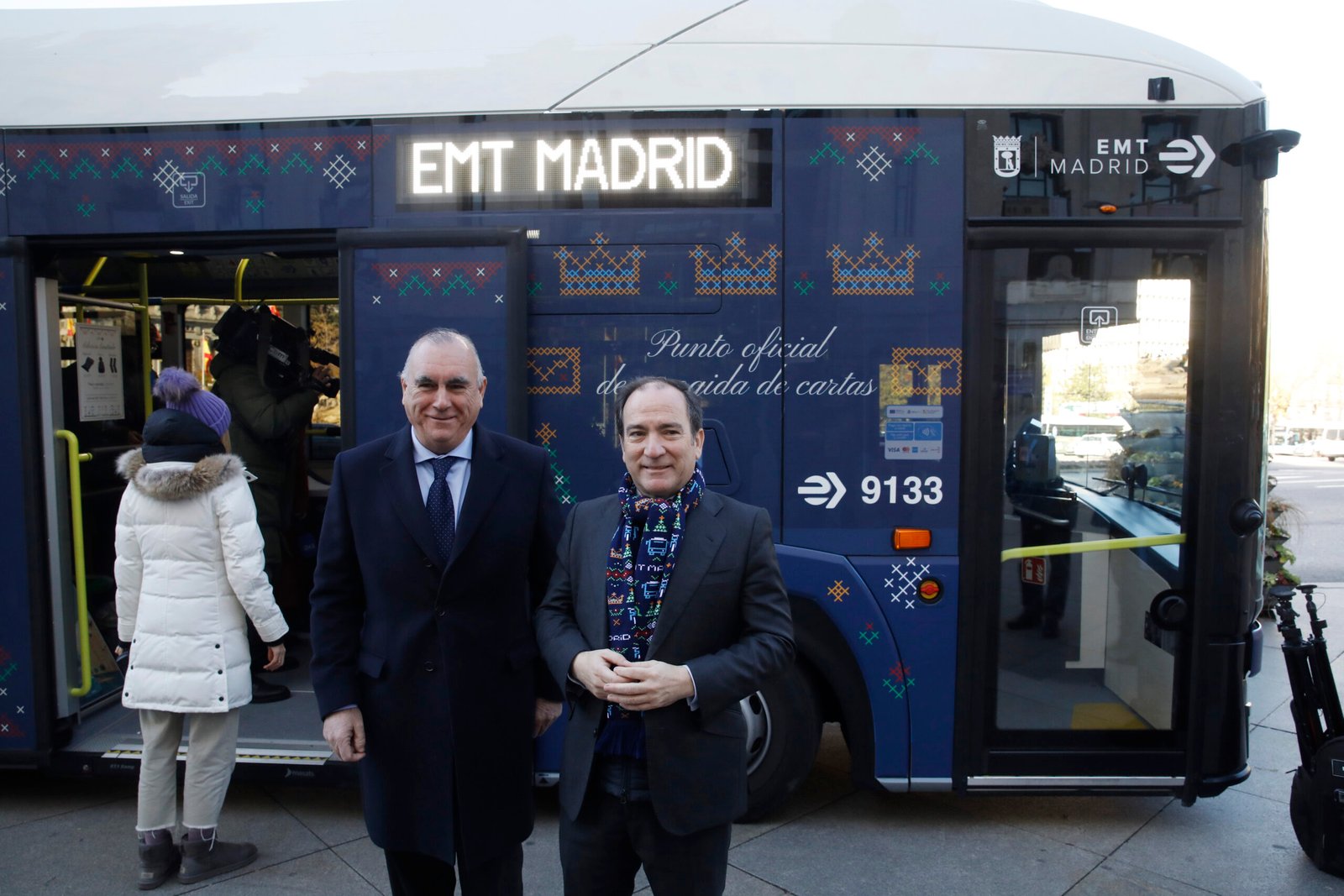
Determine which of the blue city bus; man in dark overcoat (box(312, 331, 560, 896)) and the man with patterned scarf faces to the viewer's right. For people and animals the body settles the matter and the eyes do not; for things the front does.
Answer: the blue city bus

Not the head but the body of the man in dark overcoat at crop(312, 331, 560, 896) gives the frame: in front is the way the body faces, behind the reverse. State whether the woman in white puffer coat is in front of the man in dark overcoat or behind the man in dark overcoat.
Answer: behind

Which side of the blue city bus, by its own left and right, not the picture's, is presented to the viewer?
right

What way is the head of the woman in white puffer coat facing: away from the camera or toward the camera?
away from the camera

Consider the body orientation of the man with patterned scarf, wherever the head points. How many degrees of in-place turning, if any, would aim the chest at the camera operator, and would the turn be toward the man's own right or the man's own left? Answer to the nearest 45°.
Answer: approximately 135° to the man's own right

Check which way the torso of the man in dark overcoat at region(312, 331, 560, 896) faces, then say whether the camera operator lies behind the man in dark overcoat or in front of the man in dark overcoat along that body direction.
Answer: behind

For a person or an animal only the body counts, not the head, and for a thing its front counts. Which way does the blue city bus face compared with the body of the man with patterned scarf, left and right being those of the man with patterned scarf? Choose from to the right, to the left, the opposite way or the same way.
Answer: to the left

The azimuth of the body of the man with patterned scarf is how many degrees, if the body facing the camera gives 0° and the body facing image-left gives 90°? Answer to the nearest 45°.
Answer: approximately 0°

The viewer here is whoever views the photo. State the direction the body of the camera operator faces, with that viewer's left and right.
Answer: facing to the right of the viewer

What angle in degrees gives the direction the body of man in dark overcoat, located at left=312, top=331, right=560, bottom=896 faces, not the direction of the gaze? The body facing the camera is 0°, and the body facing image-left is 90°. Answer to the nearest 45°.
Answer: approximately 0°

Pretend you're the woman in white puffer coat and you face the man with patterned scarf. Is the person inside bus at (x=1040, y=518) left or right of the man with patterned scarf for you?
left
